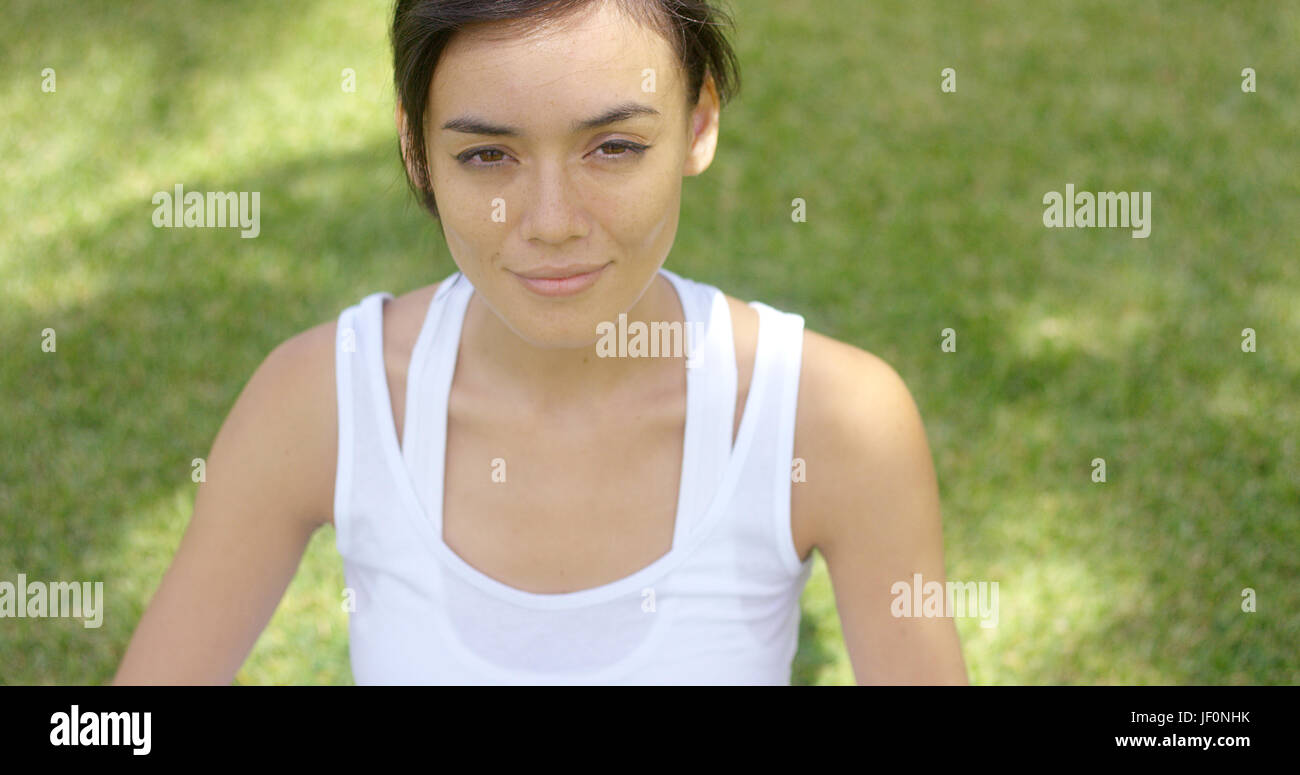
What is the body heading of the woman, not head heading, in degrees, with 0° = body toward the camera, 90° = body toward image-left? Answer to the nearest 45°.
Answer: approximately 0°
